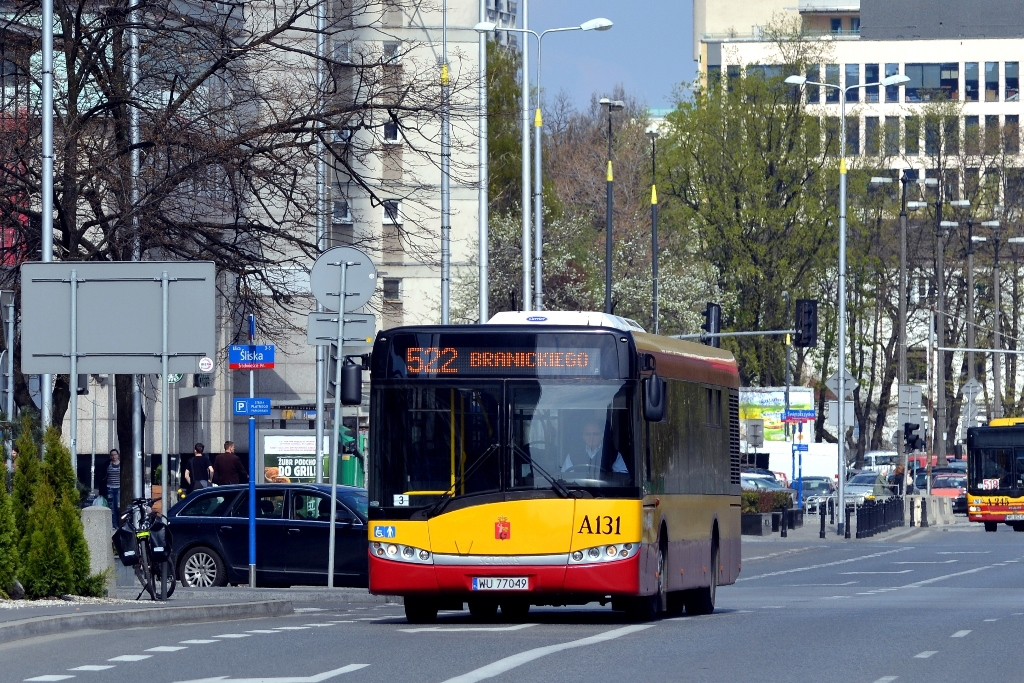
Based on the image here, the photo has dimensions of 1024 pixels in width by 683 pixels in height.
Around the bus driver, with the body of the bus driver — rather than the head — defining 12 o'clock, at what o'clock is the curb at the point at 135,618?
The curb is roughly at 3 o'clock from the bus driver.

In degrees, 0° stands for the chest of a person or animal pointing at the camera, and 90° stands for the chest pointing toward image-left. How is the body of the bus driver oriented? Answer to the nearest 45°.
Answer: approximately 0°

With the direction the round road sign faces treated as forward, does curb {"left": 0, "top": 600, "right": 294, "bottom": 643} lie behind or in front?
behind

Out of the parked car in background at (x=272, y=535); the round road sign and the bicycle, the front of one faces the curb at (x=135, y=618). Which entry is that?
the bicycle

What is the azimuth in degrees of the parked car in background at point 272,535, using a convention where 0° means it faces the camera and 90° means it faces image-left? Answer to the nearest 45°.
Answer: approximately 270°

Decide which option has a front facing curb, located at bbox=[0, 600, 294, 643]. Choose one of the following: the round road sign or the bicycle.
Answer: the bicycle

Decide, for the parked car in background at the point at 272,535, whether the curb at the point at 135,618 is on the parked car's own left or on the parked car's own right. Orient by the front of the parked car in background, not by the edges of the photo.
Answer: on the parked car's own right

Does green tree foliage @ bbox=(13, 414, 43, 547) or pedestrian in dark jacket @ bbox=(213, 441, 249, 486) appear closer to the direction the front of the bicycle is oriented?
the green tree foliage

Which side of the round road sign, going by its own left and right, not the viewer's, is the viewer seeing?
back

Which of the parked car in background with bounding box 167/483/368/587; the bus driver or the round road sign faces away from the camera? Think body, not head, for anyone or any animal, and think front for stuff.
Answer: the round road sign
